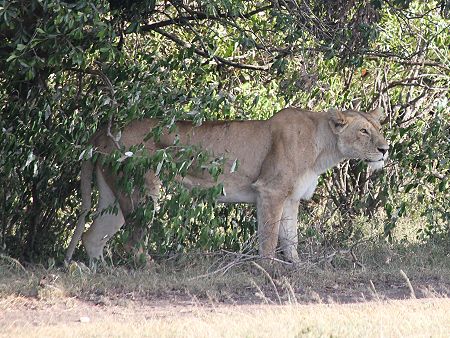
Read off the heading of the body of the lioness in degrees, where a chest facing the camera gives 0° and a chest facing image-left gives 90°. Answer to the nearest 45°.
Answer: approximately 270°
